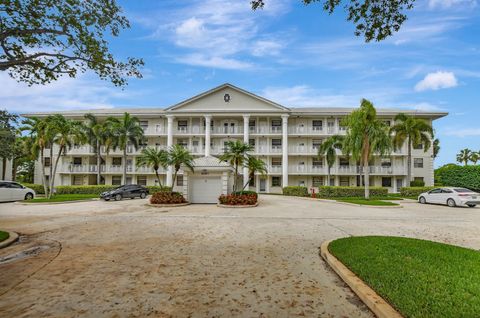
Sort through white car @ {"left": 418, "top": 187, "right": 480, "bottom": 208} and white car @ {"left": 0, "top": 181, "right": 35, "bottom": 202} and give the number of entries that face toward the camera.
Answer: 0

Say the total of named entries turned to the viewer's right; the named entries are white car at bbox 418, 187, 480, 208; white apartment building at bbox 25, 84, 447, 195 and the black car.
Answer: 0

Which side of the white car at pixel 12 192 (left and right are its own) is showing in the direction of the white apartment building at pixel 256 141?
front

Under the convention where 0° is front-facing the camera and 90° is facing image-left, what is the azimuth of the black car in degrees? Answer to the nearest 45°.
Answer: approximately 45°

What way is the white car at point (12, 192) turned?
to the viewer's right

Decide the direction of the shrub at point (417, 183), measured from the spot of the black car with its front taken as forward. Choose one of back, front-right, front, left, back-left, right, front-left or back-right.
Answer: back-left

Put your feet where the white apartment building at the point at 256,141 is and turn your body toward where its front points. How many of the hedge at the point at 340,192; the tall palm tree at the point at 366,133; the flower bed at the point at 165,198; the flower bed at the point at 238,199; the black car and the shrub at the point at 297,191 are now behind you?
0

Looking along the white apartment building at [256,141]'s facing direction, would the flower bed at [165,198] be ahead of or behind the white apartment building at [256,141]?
ahead

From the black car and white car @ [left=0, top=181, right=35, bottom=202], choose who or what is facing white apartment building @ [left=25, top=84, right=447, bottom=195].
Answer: the white car

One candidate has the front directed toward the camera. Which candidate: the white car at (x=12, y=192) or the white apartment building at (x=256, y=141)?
the white apartment building

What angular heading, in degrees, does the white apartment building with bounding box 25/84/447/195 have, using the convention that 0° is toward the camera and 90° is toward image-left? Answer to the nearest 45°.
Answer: approximately 0°

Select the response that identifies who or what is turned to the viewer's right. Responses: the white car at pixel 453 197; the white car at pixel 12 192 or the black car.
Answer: the white car at pixel 12 192

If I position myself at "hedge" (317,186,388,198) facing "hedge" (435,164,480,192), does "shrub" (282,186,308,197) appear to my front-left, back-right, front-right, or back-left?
back-left
